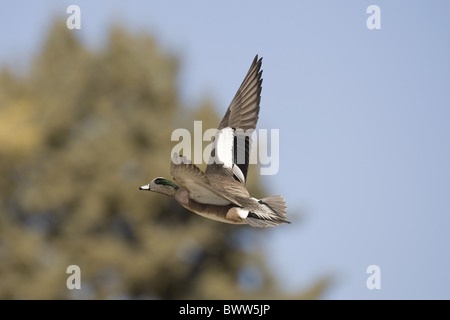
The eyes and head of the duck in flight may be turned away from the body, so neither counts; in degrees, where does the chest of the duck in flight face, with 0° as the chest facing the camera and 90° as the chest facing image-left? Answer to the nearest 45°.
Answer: approximately 90°
